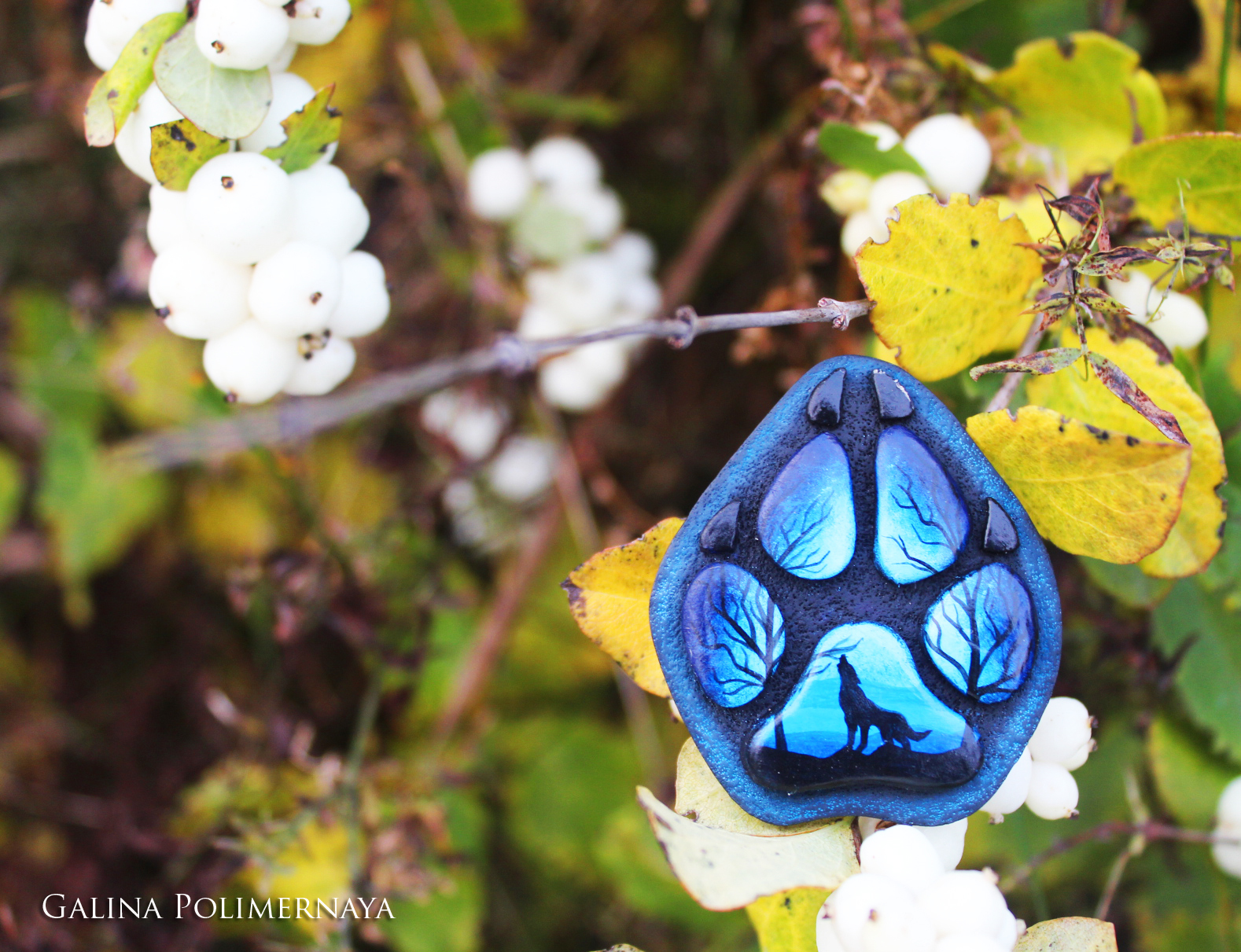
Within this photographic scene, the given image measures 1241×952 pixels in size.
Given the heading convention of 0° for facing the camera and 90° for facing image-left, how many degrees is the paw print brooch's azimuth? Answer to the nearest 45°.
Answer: approximately 0°
